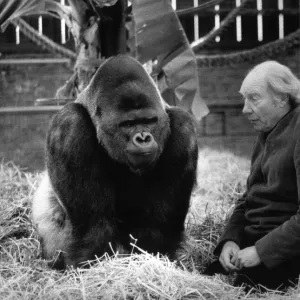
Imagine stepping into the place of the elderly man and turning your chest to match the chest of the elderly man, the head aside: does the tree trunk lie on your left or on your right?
on your right

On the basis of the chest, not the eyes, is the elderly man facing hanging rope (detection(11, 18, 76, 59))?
no

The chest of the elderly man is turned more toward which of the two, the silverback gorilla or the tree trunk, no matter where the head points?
the silverback gorilla

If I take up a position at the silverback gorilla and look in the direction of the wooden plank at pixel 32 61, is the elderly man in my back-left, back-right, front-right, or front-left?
back-right

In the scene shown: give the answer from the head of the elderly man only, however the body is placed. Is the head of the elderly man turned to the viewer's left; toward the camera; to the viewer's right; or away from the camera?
to the viewer's left

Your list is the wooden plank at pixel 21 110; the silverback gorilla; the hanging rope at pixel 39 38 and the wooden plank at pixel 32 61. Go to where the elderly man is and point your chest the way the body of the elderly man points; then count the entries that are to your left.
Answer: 0

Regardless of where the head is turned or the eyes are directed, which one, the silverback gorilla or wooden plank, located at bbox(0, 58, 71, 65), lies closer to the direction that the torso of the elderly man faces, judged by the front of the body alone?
the silverback gorilla

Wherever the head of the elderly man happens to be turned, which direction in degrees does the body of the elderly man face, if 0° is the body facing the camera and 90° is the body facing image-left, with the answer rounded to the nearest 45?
approximately 45°

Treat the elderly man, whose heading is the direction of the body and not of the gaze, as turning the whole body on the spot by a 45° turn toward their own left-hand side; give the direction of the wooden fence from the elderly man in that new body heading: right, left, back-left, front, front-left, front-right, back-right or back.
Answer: back

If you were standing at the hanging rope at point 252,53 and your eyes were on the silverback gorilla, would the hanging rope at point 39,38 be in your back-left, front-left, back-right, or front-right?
front-right

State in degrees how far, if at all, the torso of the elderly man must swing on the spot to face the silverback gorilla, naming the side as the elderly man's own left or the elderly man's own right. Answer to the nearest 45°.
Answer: approximately 45° to the elderly man's own right

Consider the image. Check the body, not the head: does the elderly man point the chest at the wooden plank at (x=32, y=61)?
no

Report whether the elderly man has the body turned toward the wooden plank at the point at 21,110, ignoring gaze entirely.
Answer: no

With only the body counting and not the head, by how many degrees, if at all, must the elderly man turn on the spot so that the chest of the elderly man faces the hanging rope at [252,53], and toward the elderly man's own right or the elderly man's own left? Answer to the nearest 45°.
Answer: approximately 135° to the elderly man's own right

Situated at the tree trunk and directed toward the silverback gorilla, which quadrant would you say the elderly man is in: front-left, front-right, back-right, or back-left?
front-left

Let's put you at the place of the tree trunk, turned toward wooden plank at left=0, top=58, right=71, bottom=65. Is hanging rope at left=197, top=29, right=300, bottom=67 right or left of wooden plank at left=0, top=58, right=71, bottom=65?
right
